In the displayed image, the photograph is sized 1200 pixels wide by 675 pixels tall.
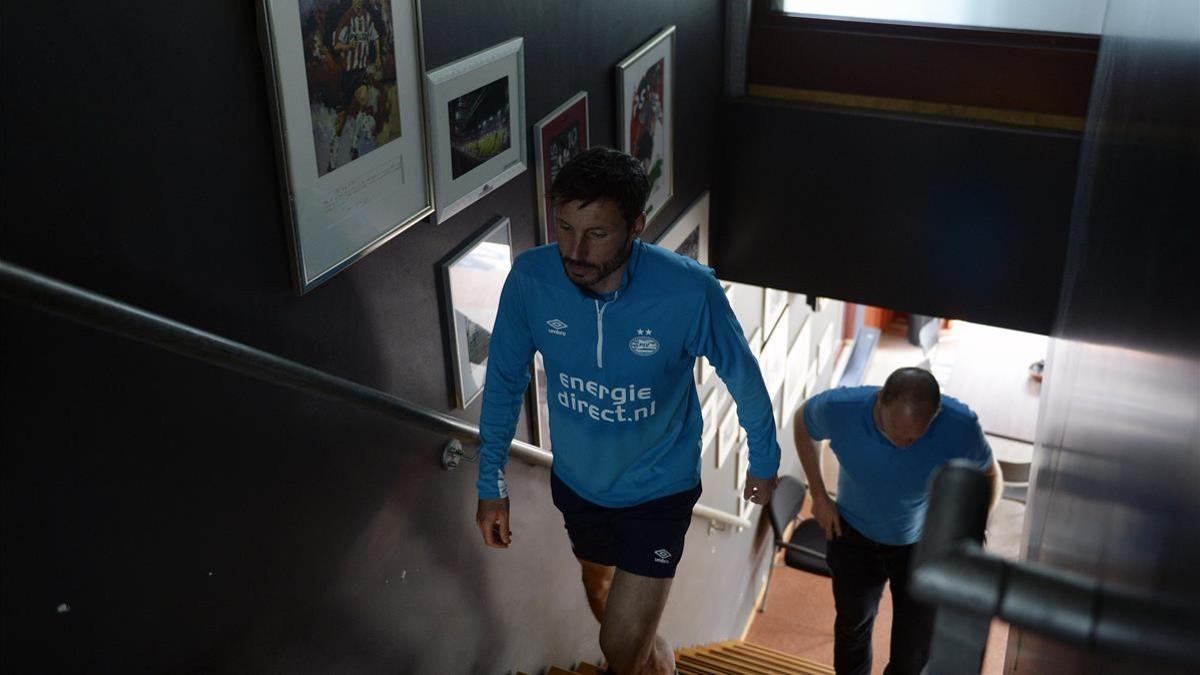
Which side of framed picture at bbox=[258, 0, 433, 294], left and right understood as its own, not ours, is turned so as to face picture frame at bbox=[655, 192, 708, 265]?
left

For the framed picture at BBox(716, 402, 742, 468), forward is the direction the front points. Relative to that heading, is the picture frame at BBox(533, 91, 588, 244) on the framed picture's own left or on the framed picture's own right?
on the framed picture's own right

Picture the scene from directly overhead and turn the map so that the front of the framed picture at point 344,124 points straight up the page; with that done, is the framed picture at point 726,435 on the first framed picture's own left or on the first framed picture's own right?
on the first framed picture's own left

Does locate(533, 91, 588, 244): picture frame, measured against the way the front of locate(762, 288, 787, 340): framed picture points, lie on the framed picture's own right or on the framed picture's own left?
on the framed picture's own right

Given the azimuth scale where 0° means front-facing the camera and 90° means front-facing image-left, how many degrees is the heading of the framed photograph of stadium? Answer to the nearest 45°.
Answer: approximately 315°
